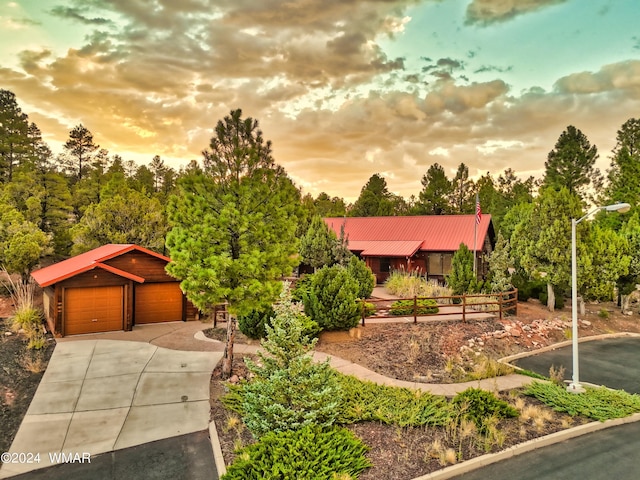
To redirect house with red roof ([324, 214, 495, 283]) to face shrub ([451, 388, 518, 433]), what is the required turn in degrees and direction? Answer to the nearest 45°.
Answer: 0° — it already faces it

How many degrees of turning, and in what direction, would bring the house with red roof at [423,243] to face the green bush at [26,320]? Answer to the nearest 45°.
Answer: approximately 45° to its right

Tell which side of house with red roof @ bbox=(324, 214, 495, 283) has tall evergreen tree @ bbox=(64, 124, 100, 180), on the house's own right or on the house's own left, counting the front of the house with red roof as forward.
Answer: on the house's own right

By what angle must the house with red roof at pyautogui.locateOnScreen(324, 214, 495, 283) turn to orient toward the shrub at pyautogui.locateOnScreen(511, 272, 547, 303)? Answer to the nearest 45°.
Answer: approximately 45° to its left

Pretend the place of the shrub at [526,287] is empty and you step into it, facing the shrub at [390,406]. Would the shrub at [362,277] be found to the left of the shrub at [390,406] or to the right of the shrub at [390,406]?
right

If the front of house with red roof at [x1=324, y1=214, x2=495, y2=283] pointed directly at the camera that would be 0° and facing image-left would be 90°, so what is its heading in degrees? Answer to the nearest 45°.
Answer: approximately 0°

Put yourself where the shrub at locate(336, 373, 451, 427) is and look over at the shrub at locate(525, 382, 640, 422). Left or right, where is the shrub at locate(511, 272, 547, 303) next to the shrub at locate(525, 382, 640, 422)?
left

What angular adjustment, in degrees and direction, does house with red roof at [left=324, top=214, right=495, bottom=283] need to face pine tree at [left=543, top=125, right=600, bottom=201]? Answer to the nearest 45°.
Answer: approximately 135° to its left

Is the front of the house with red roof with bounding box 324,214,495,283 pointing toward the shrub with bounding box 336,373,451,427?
yes
